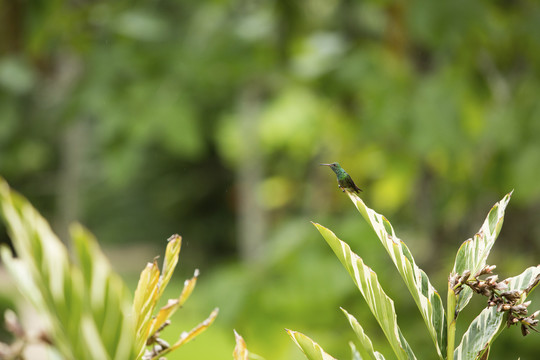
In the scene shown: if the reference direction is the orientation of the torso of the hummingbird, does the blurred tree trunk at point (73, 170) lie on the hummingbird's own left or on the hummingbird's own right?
on the hummingbird's own right

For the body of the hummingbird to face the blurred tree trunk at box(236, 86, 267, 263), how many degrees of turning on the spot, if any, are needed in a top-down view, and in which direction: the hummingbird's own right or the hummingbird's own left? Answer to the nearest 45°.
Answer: approximately 90° to the hummingbird's own right

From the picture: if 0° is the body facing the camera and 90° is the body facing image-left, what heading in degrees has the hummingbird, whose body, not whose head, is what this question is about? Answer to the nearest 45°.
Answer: approximately 90°

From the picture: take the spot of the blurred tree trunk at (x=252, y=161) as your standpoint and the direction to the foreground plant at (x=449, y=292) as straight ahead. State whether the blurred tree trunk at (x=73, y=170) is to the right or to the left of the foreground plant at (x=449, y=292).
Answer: right
